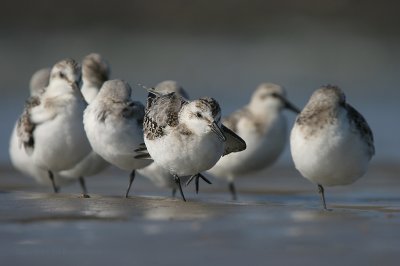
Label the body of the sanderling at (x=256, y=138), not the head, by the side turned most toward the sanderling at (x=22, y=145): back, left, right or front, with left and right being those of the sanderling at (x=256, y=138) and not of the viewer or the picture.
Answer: back

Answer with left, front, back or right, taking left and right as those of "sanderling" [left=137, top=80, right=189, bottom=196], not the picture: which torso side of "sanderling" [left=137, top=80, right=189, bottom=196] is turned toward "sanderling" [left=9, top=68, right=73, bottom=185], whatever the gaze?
back

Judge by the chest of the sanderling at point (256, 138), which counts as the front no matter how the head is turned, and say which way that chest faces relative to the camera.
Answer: to the viewer's right

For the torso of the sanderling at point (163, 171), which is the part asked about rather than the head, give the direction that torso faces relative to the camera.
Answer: to the viewer's right

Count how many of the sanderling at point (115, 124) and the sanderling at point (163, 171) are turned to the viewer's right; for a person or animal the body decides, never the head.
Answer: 1

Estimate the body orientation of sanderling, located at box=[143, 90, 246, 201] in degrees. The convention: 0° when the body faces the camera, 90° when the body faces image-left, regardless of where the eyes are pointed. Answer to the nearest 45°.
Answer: approximately 315°

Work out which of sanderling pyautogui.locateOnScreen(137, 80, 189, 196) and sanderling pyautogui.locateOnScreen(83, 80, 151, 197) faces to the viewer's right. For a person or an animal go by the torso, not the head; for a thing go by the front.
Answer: sanderling pyautogui.locateOnScreen(137, 80, 189, 196)

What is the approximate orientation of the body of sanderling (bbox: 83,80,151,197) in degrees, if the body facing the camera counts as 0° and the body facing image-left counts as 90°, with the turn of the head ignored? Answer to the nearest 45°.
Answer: approximately 45°
